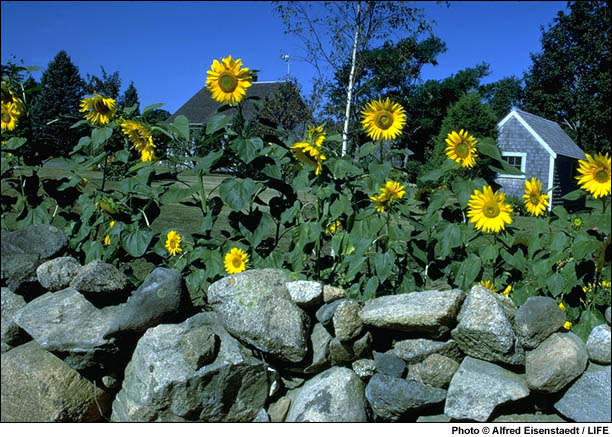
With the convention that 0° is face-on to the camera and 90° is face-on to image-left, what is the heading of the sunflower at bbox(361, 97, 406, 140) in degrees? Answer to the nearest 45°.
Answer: approximately 0°

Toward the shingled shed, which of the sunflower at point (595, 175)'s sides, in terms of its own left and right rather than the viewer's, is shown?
back

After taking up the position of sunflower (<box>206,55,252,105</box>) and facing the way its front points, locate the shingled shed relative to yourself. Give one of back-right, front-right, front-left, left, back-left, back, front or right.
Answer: back-left

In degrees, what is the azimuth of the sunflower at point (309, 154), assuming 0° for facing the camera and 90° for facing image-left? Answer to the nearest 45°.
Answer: approximately 45°

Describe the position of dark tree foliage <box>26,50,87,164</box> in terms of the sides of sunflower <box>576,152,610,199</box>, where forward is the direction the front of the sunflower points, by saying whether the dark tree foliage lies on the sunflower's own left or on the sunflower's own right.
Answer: on the sunflower's own right

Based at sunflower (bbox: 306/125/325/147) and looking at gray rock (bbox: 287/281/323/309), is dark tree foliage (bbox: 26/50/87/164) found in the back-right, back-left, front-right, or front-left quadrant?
back-right

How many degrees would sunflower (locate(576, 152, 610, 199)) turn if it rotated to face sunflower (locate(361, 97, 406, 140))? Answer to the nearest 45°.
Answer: approximately 90° to its right

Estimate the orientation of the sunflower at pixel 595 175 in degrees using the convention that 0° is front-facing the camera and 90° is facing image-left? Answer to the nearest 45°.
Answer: approximately 0°
